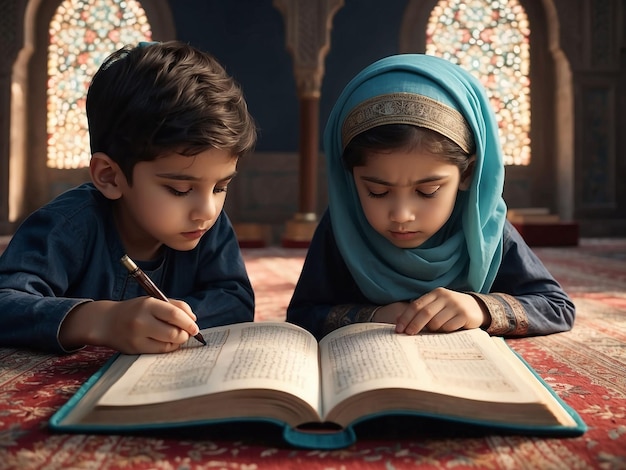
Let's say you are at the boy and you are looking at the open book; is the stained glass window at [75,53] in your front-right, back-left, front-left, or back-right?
back-left

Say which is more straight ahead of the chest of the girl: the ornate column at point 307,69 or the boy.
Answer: the boy

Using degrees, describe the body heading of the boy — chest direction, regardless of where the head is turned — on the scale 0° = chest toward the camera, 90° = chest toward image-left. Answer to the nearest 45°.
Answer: approximately 315°

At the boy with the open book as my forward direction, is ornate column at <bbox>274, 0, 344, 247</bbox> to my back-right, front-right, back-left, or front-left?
back-left

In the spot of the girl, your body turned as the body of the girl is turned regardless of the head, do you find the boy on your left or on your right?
on your right

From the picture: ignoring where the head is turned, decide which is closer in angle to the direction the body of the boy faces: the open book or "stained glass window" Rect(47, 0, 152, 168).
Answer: the open book

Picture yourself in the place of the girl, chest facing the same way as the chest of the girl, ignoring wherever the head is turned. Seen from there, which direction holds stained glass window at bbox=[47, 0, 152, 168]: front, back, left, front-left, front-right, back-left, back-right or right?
back-right

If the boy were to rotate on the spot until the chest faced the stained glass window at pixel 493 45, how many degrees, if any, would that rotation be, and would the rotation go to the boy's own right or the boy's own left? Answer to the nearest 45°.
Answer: approximately 90° to the boy's own left

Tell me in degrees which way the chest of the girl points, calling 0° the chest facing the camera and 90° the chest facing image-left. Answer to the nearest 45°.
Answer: approximately 0°

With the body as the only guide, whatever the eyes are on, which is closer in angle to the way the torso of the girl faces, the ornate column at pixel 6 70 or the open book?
the open book

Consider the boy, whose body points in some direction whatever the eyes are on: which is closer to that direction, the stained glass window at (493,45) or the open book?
the open book

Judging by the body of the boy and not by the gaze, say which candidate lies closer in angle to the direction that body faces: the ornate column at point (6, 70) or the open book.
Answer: the open book
